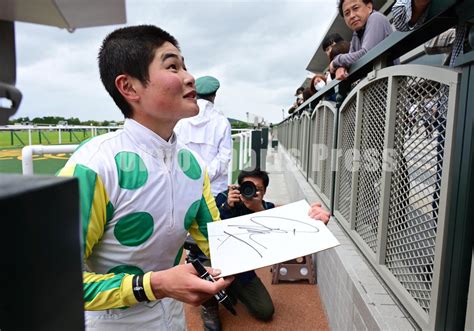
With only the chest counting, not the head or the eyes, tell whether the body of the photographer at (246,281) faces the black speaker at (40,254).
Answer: yes

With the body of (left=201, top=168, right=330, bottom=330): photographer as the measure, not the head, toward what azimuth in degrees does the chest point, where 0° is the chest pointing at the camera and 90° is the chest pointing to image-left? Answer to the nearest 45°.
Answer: approximately 0°

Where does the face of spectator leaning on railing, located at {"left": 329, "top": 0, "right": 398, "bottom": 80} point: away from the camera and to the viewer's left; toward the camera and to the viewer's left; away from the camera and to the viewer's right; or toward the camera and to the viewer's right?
toward the camera and to the viewer's left

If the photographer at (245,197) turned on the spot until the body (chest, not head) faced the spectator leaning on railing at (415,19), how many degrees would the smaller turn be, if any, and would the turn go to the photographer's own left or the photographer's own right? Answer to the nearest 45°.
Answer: approximately 45° to the photographer's own left
